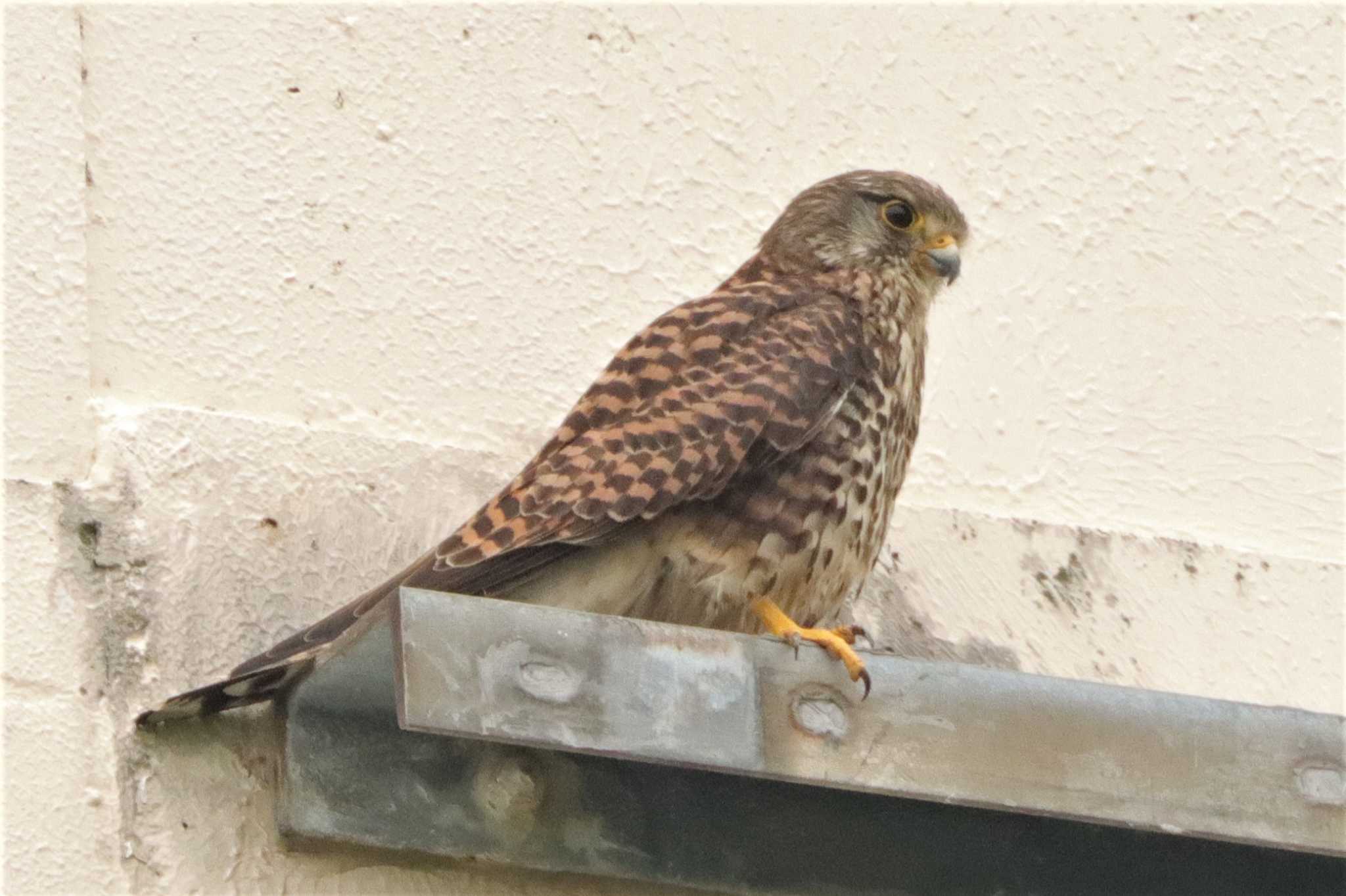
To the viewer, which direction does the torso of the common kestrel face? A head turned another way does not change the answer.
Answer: to the viewer's right
